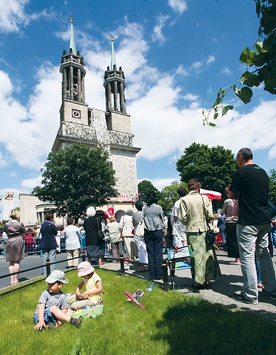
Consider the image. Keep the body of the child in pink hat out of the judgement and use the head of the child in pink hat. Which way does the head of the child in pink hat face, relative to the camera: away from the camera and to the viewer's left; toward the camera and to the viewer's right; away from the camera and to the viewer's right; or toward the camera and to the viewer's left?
toward the camera and to the viewer's left

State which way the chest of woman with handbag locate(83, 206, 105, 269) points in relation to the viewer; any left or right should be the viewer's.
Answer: facing away from the viewer

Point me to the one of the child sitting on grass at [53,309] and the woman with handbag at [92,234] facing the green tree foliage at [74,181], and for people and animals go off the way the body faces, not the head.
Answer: the woman with handbag

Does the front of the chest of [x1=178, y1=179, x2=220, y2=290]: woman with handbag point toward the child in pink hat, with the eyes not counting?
no

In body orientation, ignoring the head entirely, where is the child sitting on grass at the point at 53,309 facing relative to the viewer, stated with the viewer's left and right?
facing the viewer and to the right of the viewer

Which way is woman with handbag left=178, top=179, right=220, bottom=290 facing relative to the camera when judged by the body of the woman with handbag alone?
away from the camera

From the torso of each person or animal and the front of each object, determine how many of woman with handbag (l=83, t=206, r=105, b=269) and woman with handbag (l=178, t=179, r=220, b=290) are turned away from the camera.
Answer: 2

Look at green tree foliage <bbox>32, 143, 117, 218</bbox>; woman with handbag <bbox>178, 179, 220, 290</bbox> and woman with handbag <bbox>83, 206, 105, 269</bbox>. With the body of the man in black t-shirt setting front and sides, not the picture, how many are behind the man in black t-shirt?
0

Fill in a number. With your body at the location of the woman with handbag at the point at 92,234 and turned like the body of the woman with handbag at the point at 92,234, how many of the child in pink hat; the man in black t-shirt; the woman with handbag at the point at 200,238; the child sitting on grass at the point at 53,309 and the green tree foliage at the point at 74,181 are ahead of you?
1

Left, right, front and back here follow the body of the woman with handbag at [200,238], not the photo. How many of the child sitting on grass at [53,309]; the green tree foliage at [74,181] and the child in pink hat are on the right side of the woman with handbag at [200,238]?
0

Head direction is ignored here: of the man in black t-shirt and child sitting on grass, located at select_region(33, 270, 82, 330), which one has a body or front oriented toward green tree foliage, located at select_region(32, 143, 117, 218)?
the man in black t-shirt

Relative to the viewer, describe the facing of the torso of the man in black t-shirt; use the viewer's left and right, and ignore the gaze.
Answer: facing away from the viewer and to the left of the viewer
